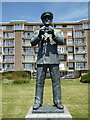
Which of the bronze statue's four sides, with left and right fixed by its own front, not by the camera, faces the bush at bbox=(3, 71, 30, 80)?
back

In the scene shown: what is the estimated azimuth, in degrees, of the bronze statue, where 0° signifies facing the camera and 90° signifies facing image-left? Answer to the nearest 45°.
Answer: approximately 0°
